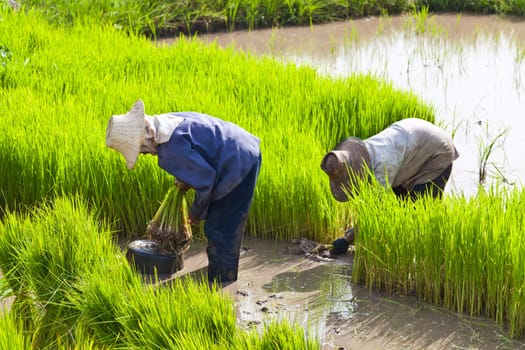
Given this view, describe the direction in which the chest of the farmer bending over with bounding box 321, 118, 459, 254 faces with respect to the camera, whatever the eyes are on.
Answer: to the viewer's left

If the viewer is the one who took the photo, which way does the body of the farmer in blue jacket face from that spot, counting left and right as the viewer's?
facing to the left of the viewer

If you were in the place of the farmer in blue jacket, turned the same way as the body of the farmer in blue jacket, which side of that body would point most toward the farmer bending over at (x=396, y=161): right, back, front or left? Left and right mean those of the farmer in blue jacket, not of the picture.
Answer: back

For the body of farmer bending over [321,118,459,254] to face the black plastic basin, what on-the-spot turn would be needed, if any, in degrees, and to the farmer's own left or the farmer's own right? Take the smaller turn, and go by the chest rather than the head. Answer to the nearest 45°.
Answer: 0° — they already face it

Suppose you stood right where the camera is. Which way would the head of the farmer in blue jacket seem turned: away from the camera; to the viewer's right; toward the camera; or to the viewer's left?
to the viewer's left

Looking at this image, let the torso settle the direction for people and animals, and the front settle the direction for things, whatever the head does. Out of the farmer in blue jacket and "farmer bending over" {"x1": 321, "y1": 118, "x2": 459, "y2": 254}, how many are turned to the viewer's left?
2

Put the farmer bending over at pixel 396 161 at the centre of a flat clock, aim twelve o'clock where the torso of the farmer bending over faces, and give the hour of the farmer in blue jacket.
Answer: The farmer in blue jacket is roughly at 11 o'clock from the farmer bending over.

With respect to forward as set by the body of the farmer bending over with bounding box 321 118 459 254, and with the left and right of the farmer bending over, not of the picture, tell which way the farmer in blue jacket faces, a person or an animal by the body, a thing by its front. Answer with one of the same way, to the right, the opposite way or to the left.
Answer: the same way
